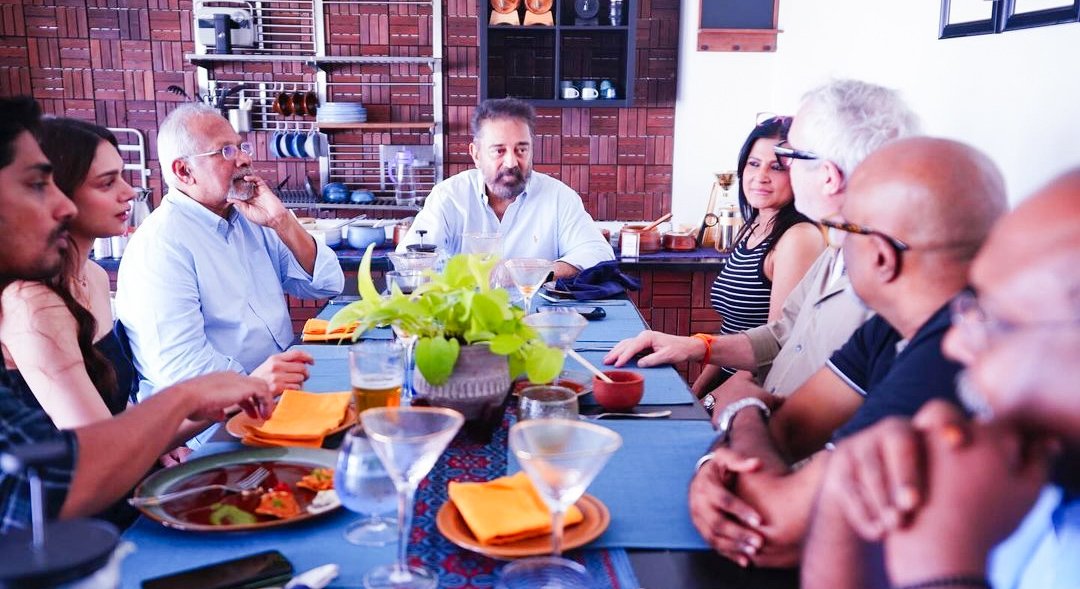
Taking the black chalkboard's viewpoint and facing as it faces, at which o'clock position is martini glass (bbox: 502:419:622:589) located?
The martini glass is roughly at 12 o'clock from the black chalkboard.

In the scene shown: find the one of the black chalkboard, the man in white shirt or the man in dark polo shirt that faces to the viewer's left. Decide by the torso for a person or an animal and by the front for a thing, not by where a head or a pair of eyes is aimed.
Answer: the man in dark polo shirt

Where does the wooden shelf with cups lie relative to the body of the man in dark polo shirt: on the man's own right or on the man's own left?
on the man's own right

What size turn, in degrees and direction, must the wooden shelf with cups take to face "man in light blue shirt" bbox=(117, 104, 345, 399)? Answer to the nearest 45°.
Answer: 0° — it already faces them

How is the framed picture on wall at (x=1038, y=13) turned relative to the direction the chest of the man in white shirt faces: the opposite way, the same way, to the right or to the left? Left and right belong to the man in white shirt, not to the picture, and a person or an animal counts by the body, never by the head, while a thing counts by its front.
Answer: to the right

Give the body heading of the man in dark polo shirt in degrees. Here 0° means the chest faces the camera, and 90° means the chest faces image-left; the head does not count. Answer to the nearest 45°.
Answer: approximately 90°

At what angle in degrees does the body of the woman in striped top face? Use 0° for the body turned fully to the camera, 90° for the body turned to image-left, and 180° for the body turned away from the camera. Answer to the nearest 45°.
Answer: approximately 45°

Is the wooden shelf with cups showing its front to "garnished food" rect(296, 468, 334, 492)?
yes
